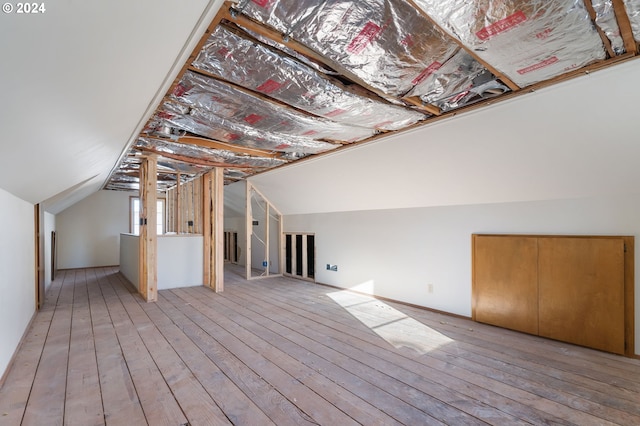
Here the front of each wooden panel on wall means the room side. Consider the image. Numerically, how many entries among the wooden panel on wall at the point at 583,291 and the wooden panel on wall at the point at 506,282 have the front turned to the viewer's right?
0

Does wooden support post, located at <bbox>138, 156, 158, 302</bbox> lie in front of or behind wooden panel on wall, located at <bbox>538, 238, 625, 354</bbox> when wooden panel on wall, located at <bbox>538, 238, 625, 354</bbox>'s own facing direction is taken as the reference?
in front

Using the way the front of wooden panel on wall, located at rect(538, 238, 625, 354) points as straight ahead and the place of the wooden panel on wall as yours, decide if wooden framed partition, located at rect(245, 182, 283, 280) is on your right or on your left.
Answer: on your right

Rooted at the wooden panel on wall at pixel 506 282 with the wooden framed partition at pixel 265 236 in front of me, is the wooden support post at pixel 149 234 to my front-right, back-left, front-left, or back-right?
front-left

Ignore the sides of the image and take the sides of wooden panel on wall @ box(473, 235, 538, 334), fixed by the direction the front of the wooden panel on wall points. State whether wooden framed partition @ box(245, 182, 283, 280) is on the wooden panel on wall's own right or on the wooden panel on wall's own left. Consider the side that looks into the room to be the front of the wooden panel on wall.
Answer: on the wooden panel on wall's own right

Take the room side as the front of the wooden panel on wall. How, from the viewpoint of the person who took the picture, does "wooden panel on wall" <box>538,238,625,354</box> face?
facing the viewer and to the left of the viewer

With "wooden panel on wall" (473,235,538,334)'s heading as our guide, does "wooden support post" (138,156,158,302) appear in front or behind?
in front

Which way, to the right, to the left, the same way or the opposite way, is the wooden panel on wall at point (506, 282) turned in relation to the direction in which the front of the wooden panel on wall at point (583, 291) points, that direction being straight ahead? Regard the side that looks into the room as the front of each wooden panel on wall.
the same way

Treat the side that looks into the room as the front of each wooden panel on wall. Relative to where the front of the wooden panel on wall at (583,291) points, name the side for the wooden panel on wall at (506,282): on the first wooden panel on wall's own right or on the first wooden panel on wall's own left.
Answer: on the first wooden panel on wall's own right

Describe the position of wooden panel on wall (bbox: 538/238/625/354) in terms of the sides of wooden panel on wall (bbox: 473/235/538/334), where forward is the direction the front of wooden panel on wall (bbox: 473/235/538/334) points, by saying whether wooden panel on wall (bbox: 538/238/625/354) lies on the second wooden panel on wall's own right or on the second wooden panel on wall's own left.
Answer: on the second wooden panel on wall's own left
